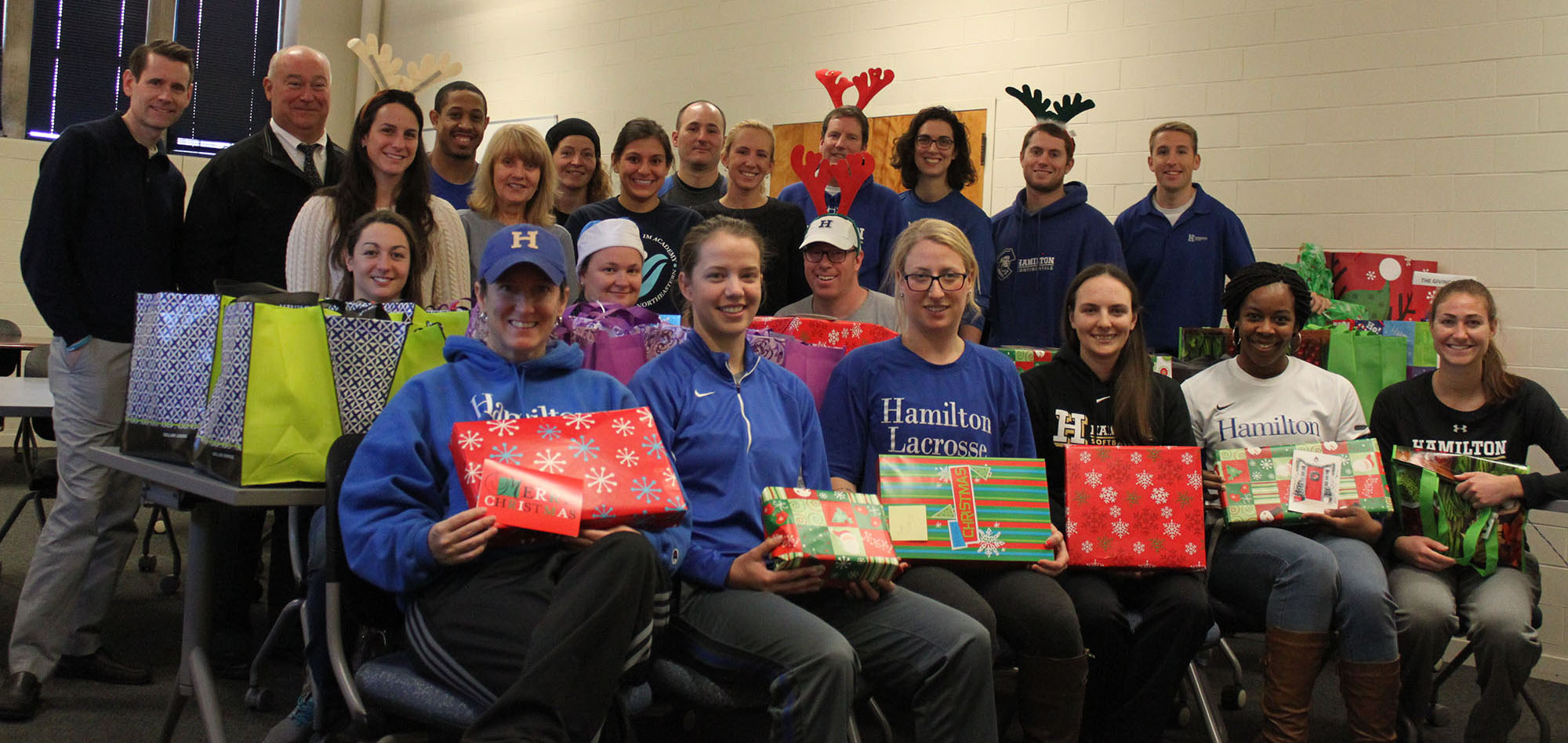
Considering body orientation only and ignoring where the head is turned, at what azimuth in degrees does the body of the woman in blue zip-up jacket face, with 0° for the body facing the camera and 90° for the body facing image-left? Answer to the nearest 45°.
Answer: approximately 315°

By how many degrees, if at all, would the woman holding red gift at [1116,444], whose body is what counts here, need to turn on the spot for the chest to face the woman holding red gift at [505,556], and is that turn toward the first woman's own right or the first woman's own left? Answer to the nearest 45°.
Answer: approximately 45° to the first woman's own right

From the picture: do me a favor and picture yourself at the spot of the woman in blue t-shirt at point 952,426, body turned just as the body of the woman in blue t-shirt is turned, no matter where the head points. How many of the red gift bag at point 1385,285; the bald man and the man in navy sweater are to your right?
2

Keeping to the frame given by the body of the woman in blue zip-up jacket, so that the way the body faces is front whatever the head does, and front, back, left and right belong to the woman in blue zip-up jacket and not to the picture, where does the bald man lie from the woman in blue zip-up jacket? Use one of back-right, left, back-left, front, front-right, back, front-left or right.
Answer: back

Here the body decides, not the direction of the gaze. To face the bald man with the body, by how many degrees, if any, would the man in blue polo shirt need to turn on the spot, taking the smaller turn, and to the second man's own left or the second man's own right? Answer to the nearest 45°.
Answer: approximately 45° to the second man's own right

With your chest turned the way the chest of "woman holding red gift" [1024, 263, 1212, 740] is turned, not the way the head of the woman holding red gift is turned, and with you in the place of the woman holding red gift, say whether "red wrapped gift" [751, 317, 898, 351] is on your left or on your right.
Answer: on your right

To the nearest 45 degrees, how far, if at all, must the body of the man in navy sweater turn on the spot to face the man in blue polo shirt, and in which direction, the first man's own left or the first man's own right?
approximately 45° to the first man's own left
